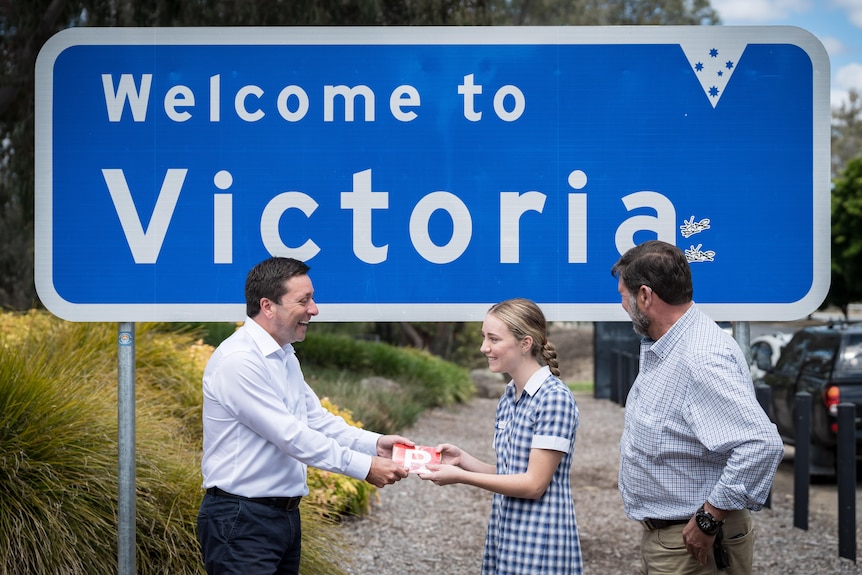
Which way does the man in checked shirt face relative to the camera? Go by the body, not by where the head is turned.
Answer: to the viewer's left

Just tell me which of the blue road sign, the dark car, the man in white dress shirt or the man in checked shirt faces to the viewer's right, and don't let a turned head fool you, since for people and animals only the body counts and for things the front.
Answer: the man in white dress shirt

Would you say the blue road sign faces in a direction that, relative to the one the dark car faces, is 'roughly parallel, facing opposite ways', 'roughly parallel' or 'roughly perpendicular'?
roughly parallel, facing opposite ways

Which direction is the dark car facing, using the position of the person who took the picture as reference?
facing away from the viewer and to the left of the viewer

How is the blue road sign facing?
toward the camera

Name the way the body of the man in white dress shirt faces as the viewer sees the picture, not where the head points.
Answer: to the viewer's right

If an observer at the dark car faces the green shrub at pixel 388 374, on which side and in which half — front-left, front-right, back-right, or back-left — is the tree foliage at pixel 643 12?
front-right

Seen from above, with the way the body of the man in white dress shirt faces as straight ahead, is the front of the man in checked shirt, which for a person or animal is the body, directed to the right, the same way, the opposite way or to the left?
the opposite way

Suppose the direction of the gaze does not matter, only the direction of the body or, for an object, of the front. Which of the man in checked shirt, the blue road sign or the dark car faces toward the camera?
the blue road sign

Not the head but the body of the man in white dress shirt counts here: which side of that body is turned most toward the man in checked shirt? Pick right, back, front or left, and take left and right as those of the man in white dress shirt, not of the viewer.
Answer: front

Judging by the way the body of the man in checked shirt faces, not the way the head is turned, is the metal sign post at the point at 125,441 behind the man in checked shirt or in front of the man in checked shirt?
in front

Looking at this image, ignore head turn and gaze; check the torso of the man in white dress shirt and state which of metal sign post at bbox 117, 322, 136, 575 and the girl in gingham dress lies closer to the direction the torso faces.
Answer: the girl in gingham dress

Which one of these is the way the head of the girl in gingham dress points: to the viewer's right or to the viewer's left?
to the viewer's left

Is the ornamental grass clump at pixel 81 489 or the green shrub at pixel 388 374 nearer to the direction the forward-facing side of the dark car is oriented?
the green shrub

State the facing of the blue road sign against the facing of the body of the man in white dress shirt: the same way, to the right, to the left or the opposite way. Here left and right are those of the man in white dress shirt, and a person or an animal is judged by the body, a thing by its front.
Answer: to the right

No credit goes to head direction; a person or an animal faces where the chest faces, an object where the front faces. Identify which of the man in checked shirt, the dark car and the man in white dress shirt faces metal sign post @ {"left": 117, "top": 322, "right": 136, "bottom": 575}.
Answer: the man in checked shirt
